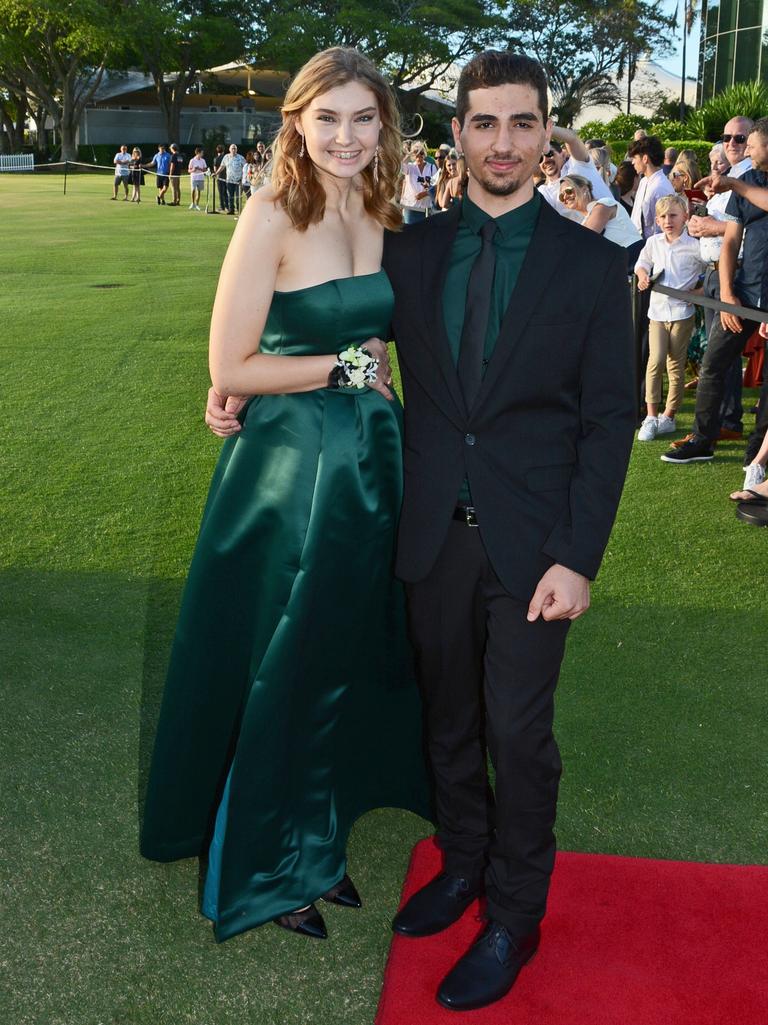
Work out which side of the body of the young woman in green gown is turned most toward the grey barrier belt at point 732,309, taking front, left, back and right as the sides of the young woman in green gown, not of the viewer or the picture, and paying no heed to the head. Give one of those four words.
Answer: left

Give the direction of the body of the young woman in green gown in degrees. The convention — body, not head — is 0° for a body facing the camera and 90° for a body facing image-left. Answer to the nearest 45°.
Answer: approximately 315°

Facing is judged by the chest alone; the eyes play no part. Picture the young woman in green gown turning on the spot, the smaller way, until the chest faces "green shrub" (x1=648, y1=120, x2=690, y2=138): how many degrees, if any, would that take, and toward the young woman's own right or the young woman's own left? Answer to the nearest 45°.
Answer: approximately 135° to the young woman's own left

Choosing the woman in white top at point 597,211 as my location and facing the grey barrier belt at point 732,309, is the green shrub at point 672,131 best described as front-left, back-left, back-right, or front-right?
back-left

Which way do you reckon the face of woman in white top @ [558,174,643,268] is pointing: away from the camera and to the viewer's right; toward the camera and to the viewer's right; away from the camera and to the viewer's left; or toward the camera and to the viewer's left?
toward the camera and to the viewer's left

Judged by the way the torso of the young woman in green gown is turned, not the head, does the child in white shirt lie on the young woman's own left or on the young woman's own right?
on the young woman's own left
